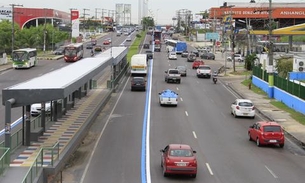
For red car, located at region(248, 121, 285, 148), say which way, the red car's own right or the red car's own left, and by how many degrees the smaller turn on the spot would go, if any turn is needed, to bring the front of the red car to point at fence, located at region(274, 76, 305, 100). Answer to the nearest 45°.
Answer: approximately 45° to the red car's own right

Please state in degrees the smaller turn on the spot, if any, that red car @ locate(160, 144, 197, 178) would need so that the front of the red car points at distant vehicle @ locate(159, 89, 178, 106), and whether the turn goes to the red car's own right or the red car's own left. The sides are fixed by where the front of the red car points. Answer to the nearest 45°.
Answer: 0° — it already faces it

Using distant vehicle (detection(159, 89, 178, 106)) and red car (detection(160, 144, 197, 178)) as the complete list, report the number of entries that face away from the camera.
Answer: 2

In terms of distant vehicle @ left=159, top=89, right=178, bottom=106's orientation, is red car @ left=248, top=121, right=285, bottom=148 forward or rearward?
rearward

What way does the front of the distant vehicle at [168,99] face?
away from the camera

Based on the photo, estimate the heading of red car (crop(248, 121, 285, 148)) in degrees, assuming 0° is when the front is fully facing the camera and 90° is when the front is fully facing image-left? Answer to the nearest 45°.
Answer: approximately 135°

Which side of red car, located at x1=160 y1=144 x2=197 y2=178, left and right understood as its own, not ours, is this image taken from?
back

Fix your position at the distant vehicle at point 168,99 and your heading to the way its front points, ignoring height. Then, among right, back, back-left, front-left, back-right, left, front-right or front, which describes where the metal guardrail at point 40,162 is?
back

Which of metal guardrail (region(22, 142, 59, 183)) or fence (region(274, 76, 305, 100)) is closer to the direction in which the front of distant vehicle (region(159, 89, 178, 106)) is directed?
the fence

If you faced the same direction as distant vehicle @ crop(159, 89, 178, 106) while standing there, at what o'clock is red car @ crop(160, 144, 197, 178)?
The red car is roughly at 6 o'clock from the distant vehicle.

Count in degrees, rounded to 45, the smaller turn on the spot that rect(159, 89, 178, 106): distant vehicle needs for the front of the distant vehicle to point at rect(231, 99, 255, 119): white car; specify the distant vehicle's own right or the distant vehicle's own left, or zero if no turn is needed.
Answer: approximately 135° to the distant vehicle's own right
